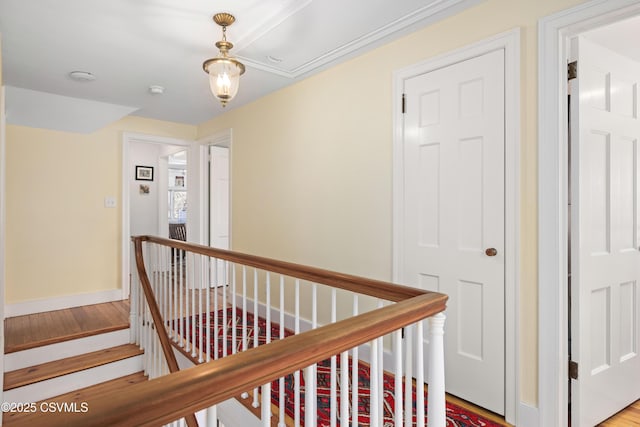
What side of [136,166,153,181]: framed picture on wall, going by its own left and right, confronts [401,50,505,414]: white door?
front

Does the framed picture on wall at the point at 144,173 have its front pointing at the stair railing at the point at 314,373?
yes

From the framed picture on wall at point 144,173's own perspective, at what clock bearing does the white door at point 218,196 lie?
The white door is roughly at 11 o'clock from the framed picture on wall.

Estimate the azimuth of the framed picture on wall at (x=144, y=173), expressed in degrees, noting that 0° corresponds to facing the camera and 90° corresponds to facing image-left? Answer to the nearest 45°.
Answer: approximately 0°

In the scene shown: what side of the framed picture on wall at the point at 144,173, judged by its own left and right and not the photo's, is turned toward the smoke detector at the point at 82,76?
front

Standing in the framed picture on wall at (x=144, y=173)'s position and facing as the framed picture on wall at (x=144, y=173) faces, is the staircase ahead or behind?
ahead

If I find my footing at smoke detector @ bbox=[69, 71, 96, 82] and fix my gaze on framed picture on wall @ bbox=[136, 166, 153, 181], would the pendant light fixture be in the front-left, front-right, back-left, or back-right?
back-right

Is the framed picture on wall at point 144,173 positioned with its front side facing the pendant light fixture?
yes

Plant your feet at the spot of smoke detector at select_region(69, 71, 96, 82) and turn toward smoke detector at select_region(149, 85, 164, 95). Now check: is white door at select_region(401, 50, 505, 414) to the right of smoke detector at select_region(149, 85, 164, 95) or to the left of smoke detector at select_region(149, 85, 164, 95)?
right

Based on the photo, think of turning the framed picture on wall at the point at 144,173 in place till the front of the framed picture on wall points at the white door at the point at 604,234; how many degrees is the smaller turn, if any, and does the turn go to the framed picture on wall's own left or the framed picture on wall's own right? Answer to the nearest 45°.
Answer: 0° — it already faces it
